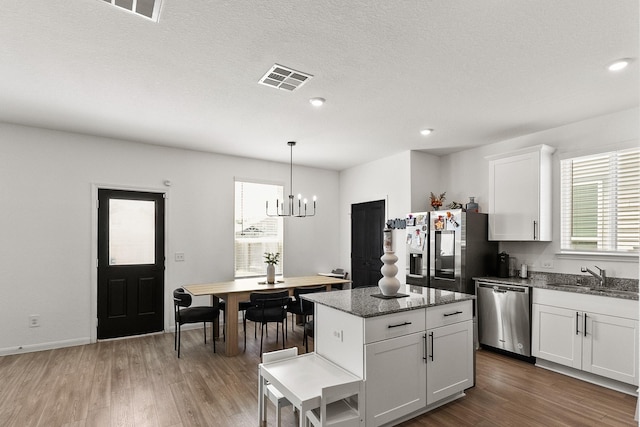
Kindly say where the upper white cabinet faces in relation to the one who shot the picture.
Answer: facing the viewer and to the left of the viewer

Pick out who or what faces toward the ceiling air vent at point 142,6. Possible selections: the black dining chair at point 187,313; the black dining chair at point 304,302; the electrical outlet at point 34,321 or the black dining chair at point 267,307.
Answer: the electrical outlet

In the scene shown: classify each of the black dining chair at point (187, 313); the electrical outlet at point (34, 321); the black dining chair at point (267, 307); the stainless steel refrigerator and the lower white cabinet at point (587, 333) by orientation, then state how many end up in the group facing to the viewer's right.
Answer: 1

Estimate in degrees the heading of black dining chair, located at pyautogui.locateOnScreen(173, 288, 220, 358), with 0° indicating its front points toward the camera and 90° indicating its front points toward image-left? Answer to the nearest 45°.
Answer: approximately 270°

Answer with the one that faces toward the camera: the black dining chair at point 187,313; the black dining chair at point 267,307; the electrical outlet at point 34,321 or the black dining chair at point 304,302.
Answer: the electrical outlet

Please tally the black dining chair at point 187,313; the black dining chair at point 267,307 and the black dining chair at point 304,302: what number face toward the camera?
0

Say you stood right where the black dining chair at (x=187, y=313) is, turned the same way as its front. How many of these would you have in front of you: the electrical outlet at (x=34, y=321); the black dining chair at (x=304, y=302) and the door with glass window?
1

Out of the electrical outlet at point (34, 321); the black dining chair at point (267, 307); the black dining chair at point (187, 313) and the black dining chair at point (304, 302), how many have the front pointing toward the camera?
1

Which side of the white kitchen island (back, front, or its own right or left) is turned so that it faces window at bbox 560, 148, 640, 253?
left

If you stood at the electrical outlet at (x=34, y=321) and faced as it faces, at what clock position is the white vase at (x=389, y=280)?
The white vase is roughly at 11 o'clock from the electrical outlet.

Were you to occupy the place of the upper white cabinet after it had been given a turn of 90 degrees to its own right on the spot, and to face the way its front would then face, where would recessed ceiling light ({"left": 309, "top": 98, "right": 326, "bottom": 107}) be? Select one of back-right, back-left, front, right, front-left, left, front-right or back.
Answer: left

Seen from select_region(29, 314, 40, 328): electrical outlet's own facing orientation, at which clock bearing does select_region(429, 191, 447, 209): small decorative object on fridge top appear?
The small decorative object on fridge top is roughly at 10 o'clock from the electrical outlet.

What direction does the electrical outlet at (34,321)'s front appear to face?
toward the camera

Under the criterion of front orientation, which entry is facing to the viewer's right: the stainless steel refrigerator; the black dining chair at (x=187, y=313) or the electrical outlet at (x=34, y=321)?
the black dining chair

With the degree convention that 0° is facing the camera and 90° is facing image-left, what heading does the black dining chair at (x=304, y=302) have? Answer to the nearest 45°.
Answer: approximately 135°

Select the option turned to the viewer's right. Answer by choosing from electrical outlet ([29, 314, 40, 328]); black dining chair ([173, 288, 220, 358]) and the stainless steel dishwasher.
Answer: the black dining chair

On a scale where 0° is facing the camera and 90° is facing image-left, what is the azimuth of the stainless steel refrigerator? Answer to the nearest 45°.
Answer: approximately 45°
